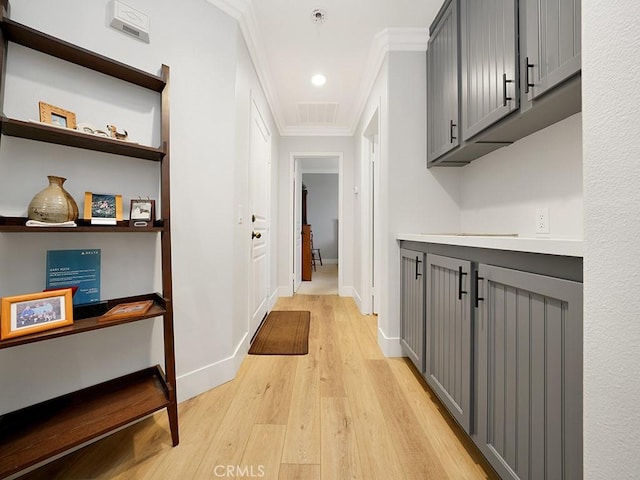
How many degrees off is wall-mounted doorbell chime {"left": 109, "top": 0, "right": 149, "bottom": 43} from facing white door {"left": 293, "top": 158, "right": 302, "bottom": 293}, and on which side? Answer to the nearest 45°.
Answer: approximately 90° to its left

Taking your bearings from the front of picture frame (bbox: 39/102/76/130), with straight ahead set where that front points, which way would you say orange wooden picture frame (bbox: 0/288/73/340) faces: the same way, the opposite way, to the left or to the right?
the same way

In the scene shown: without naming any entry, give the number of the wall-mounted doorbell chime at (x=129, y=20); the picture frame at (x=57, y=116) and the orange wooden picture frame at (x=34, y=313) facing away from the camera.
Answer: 0

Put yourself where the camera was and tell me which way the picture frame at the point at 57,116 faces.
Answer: facing the viewer and to the right of the viewer

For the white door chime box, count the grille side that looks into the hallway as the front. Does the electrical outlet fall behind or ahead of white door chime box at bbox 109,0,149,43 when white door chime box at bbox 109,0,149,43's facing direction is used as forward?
ahead

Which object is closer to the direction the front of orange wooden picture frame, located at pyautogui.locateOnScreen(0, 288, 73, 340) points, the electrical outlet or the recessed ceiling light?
the electrical outlet

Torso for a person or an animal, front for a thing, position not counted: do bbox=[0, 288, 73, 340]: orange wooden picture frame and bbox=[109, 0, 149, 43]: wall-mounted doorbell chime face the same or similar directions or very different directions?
same or similar directions
